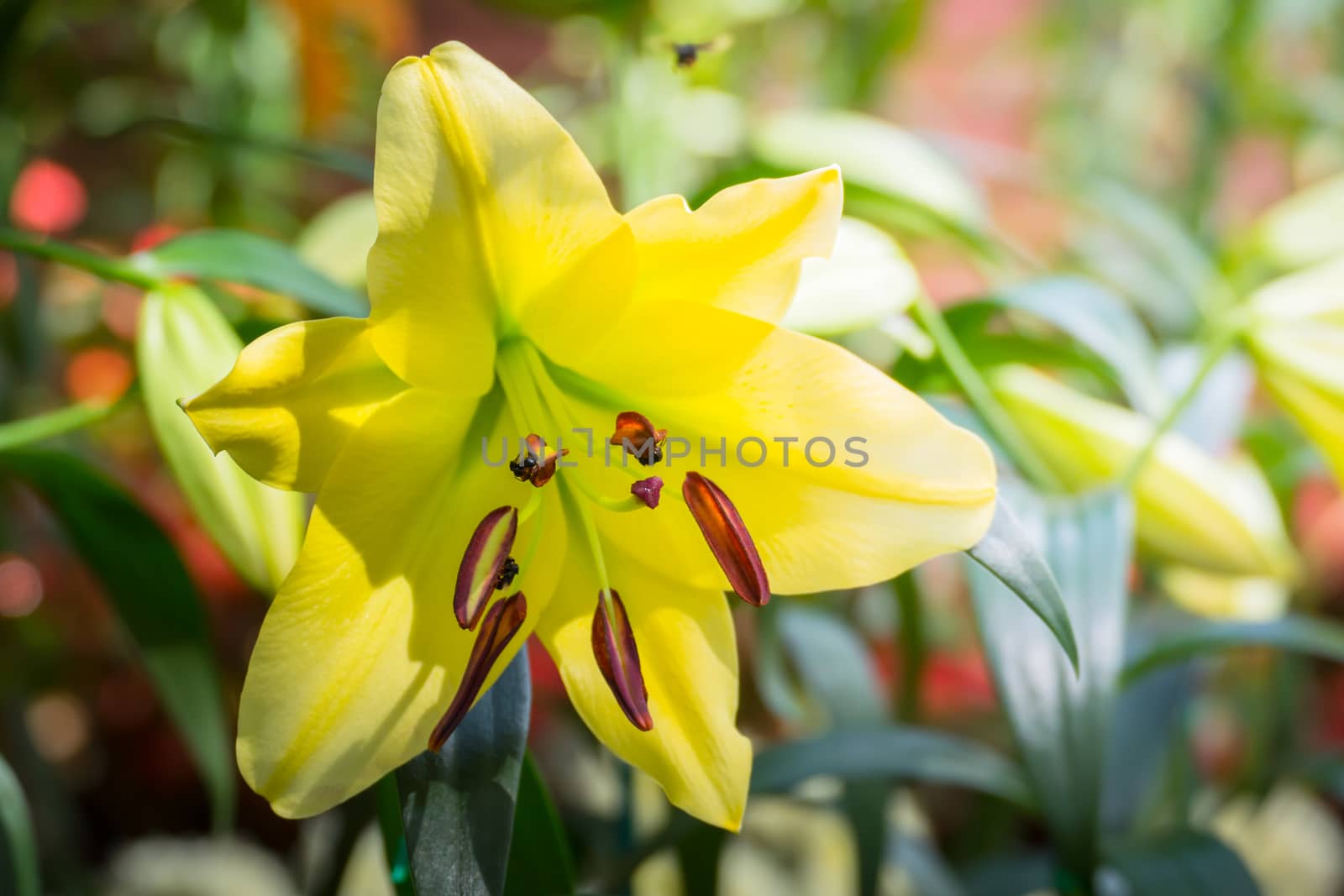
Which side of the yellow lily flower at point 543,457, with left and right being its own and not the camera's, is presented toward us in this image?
front

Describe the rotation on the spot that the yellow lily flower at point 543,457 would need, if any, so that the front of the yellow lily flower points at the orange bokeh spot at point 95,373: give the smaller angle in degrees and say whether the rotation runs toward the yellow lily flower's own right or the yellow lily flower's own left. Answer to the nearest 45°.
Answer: approximately 135° to the yellow lily flower's own right
